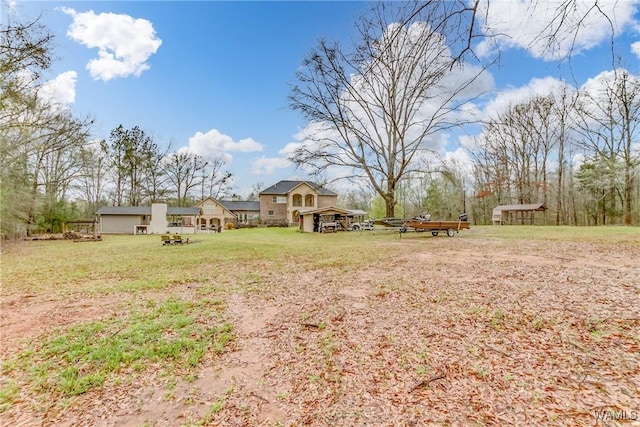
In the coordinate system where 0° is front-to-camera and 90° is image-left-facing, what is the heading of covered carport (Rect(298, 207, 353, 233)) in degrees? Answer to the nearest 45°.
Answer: approximately 315°

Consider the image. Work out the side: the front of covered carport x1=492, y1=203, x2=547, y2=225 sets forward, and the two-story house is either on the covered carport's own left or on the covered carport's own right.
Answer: on the covered carport's own right

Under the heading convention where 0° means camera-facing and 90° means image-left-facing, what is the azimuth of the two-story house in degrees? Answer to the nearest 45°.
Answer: approximately 0°
